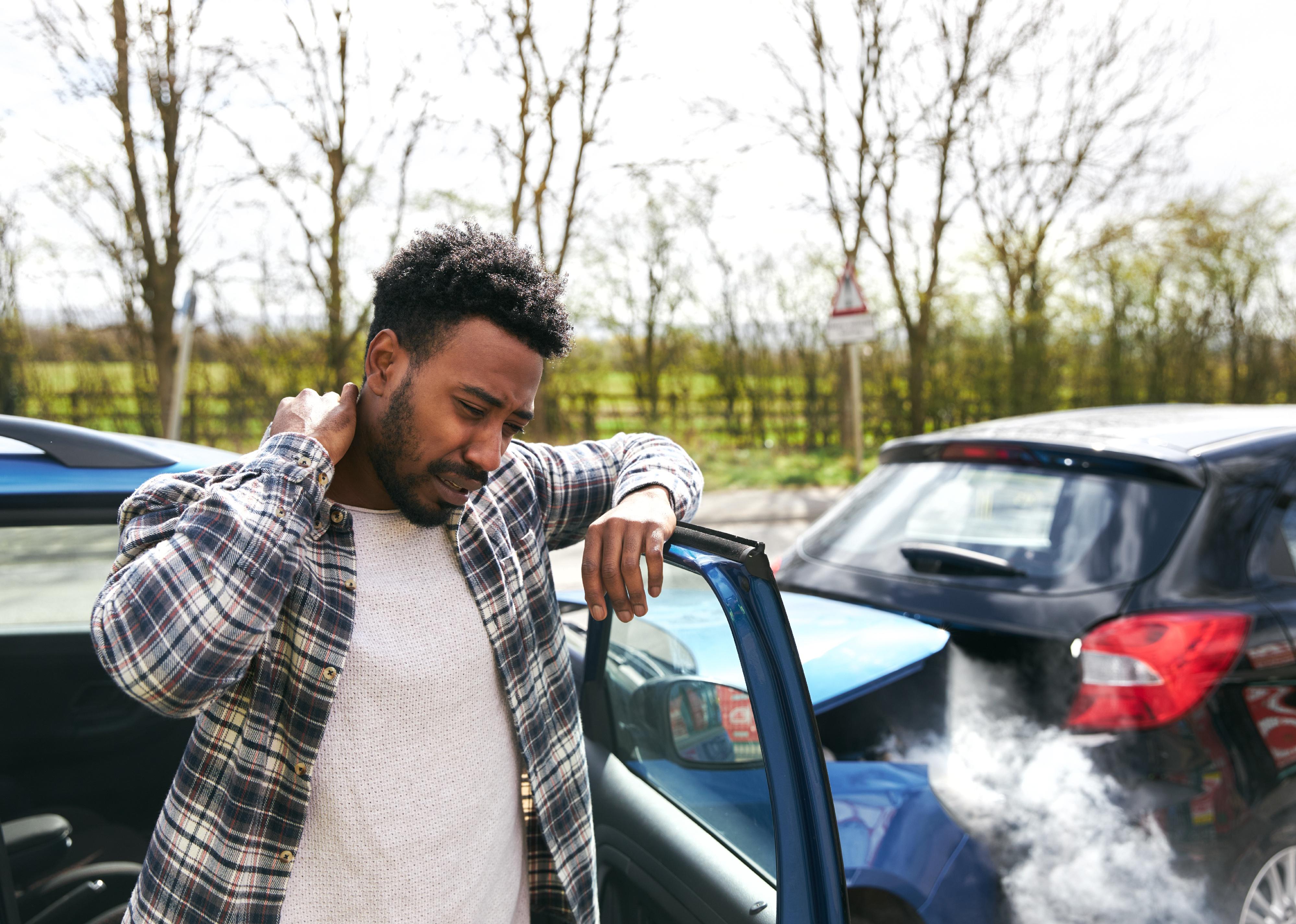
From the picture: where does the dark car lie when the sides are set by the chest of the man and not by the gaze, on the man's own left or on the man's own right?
on the man's own left

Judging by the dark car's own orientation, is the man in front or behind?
behind

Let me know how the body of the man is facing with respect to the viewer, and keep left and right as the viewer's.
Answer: facing the viewer and to the right of the viewer

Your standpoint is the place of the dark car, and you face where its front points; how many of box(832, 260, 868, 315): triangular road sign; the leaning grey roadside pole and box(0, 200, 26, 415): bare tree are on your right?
0

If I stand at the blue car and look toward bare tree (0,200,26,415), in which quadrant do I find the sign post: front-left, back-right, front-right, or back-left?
front-right

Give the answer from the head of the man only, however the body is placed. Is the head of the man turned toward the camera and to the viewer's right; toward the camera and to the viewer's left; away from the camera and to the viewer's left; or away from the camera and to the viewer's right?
toward the camera and to the viewer's right

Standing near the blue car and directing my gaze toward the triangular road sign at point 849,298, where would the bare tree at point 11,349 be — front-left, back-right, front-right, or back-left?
front-left

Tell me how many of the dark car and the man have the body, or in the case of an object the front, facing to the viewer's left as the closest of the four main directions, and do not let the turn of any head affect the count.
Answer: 0

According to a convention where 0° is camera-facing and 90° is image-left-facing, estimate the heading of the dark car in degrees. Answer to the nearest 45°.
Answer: approximately 225°

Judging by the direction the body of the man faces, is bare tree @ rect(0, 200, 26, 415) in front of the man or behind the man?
behind

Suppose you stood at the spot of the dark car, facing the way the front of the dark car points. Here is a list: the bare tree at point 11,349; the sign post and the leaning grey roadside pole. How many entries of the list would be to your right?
0

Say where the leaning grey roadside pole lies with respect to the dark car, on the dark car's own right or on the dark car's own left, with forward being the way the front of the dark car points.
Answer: on the dark car's own left
